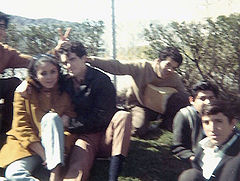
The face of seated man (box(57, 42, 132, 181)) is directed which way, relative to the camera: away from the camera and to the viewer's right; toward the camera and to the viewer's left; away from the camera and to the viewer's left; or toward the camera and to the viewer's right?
toward the camera and to the viewer's left

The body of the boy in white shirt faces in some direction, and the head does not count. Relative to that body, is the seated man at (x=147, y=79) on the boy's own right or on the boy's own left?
on the boy's own right

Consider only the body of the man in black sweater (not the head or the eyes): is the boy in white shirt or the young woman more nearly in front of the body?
the boy in white shirt

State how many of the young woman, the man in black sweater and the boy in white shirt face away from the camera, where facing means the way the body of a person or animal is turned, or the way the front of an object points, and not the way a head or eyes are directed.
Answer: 0

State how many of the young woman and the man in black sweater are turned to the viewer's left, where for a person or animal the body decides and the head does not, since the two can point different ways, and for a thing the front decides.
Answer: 0

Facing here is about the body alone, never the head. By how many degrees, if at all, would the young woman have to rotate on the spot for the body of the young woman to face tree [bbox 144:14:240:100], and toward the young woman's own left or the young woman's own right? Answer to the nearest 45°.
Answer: approximately 90° to the young woman's own left

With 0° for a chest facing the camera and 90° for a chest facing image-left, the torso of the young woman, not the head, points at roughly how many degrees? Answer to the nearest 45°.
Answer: approximately 315°

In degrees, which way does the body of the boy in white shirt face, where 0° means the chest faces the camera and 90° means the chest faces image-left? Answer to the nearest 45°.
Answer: approximately 45°

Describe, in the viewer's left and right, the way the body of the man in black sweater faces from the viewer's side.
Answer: facing the viewer and to the right of the viewer
